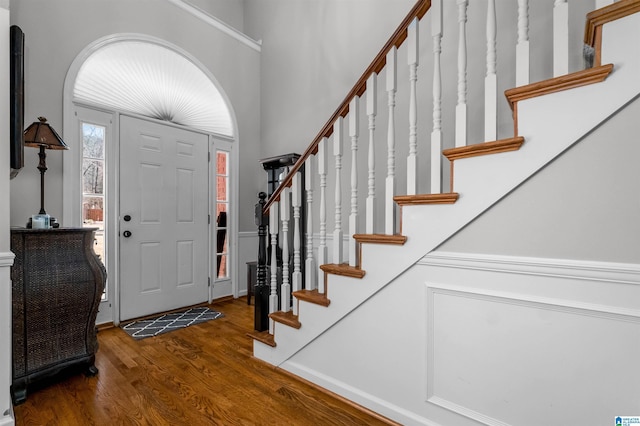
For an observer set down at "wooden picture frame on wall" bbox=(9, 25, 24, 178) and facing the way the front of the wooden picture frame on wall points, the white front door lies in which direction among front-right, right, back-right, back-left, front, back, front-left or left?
front-left

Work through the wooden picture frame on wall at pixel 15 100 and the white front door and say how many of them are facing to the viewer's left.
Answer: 0

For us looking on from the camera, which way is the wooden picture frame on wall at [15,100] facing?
facing to the right of the viewer

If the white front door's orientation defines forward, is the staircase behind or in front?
in front

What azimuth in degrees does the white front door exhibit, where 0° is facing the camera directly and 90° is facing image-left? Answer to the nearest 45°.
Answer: approximately 315°
